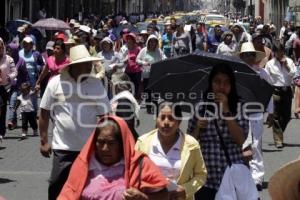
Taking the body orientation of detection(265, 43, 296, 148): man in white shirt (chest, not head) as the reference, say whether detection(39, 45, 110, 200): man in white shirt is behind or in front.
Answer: in front

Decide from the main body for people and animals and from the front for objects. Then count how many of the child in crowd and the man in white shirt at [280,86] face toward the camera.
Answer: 2

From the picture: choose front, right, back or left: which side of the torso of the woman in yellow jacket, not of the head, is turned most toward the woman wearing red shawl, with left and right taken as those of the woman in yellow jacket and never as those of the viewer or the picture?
front

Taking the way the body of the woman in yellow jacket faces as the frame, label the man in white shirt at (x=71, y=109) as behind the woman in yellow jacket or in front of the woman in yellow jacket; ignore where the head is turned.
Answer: behind

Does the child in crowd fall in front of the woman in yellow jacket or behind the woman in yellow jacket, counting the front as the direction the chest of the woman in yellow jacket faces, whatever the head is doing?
behind

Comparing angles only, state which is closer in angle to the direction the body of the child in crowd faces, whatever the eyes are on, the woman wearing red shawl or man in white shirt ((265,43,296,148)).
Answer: the woman wearing red shawl

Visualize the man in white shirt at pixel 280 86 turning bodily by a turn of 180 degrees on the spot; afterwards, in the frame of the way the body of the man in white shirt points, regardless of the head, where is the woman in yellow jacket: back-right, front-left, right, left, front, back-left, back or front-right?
back

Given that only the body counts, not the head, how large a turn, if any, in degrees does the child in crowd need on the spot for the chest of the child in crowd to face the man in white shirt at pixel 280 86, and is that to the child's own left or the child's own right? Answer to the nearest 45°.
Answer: approximately 45° to the child's own left

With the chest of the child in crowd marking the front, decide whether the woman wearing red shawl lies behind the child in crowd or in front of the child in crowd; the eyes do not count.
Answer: in front

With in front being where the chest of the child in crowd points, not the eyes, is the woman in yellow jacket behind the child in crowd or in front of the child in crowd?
in front

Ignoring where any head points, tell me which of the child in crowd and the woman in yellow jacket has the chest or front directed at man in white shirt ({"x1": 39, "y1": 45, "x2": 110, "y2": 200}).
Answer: the child in crowd

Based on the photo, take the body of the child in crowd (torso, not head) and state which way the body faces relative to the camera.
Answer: toward the camera

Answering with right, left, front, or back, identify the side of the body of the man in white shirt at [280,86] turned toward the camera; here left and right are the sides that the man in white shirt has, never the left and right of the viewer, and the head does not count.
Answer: front

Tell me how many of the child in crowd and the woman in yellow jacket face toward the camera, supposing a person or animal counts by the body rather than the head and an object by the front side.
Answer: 2

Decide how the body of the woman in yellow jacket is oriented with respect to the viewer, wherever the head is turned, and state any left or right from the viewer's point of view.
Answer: facing the viewer
